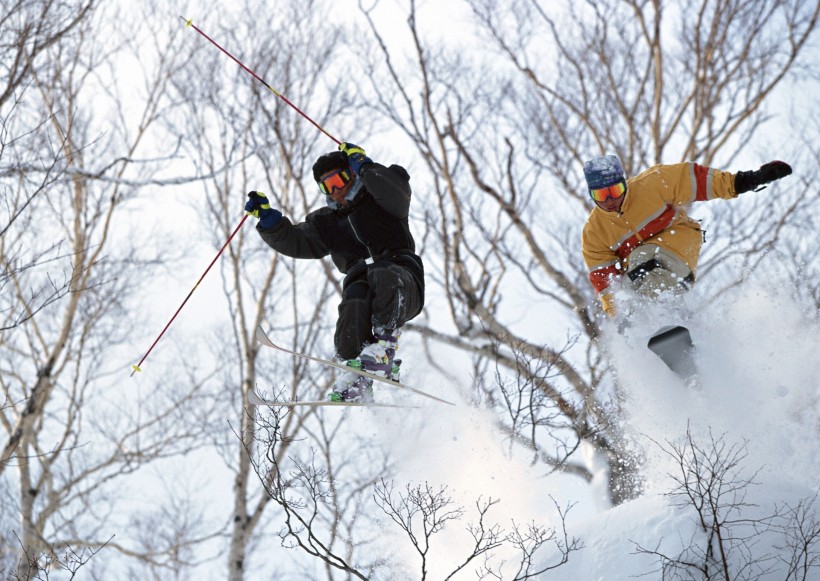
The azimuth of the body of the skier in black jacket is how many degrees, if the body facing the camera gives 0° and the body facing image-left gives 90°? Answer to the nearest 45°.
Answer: approximately 45°

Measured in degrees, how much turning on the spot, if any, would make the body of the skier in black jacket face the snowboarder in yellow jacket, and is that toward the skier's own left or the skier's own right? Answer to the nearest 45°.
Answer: approximately 135° to the skier's own left

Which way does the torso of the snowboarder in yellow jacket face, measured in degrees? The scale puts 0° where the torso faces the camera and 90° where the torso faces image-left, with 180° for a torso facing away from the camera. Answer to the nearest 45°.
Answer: approximately 0°

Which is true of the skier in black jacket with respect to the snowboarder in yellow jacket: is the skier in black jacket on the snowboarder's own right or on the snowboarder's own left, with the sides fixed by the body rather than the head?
on the snowboarder's own right
